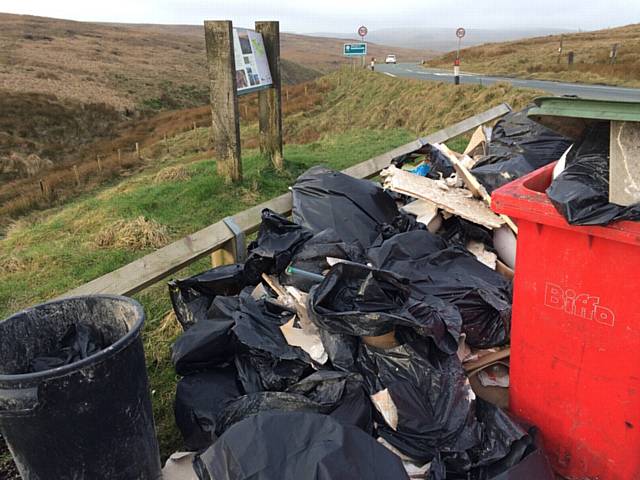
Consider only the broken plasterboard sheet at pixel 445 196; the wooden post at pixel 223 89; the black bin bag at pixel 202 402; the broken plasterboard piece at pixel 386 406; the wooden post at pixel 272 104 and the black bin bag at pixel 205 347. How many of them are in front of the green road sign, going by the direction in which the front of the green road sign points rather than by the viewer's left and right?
6

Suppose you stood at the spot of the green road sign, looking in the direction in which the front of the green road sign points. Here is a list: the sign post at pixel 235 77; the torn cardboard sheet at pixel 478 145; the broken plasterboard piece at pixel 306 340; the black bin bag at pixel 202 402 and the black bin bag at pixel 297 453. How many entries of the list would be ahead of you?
5

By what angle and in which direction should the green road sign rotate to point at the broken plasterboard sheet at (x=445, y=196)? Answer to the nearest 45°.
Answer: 0° — it already faces it

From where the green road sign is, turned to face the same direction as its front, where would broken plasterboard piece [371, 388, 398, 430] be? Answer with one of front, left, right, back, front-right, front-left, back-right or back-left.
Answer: front

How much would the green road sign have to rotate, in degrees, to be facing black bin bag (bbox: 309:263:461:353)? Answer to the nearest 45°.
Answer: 0° — it already faces it

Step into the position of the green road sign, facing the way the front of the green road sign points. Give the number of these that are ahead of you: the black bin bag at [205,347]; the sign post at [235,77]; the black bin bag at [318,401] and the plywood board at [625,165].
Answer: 4

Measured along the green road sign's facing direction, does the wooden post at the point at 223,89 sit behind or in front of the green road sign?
in front

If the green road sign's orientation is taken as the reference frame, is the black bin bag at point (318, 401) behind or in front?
in front

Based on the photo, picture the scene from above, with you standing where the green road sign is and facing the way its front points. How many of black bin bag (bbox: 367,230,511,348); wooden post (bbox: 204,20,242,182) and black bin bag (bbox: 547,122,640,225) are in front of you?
3

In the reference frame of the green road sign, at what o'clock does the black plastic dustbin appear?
The black plastic dustbin is roughly at 12 o'clock from the green road sign.

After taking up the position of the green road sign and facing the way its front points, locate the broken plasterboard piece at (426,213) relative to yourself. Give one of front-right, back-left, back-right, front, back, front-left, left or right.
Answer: front

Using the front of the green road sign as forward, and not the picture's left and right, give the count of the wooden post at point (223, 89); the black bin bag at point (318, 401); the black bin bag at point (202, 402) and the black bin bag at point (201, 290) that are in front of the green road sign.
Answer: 4

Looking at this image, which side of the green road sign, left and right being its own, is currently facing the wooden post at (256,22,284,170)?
front

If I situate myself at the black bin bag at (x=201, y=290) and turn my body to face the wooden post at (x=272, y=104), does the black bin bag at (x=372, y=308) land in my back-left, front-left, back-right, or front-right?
back-right

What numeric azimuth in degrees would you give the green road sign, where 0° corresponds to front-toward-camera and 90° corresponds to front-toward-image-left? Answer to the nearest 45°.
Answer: approximately 0°

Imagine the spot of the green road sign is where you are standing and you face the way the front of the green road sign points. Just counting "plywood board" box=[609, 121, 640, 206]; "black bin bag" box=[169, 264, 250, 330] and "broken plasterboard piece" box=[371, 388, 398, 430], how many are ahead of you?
3

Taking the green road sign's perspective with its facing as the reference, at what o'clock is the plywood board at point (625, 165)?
The plywood board is roughly at 12 o'clock from the green road sign.

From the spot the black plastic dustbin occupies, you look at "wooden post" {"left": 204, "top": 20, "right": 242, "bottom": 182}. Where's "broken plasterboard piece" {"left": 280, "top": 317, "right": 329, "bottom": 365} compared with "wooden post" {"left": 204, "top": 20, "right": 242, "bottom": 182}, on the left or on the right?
right

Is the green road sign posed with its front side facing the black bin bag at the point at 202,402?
yes
